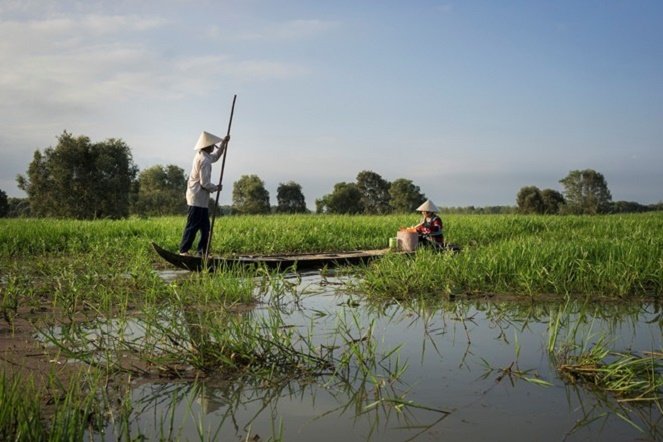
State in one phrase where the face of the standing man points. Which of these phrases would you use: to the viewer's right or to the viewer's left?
to the viewer's right

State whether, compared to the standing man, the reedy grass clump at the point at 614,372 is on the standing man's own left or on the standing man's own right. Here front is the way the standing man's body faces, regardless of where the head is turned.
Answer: on the standing man's own right

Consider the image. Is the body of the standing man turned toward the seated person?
yes

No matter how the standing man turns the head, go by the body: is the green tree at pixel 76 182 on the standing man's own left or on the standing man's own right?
on the standing man's own left

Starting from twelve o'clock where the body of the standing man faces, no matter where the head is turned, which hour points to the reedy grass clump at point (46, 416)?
The reedy grass clump is roughly at 3 o'clock from the standing man.

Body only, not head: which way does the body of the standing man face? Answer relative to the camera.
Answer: to the viewer's right
